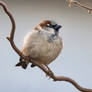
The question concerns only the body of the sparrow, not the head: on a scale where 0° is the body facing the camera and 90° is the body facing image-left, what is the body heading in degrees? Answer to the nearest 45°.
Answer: approximately 315°
